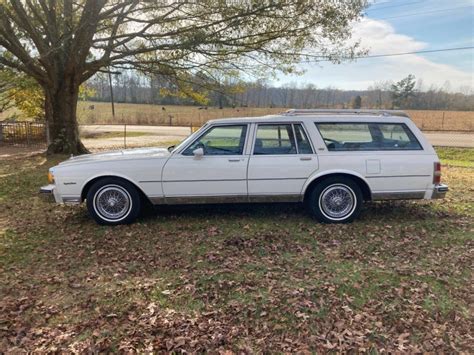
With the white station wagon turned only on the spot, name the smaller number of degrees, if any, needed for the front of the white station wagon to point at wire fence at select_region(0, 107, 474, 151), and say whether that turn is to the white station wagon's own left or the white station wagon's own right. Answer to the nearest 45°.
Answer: approximately 90° to the white station wagon's own right

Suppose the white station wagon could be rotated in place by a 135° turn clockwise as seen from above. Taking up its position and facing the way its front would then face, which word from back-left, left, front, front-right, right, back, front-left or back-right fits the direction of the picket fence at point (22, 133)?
left

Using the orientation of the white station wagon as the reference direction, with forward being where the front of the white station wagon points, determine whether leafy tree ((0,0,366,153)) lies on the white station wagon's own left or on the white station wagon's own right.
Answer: on the white station wagon's own right

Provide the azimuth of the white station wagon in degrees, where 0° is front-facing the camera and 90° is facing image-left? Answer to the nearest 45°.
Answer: approximately 90°
